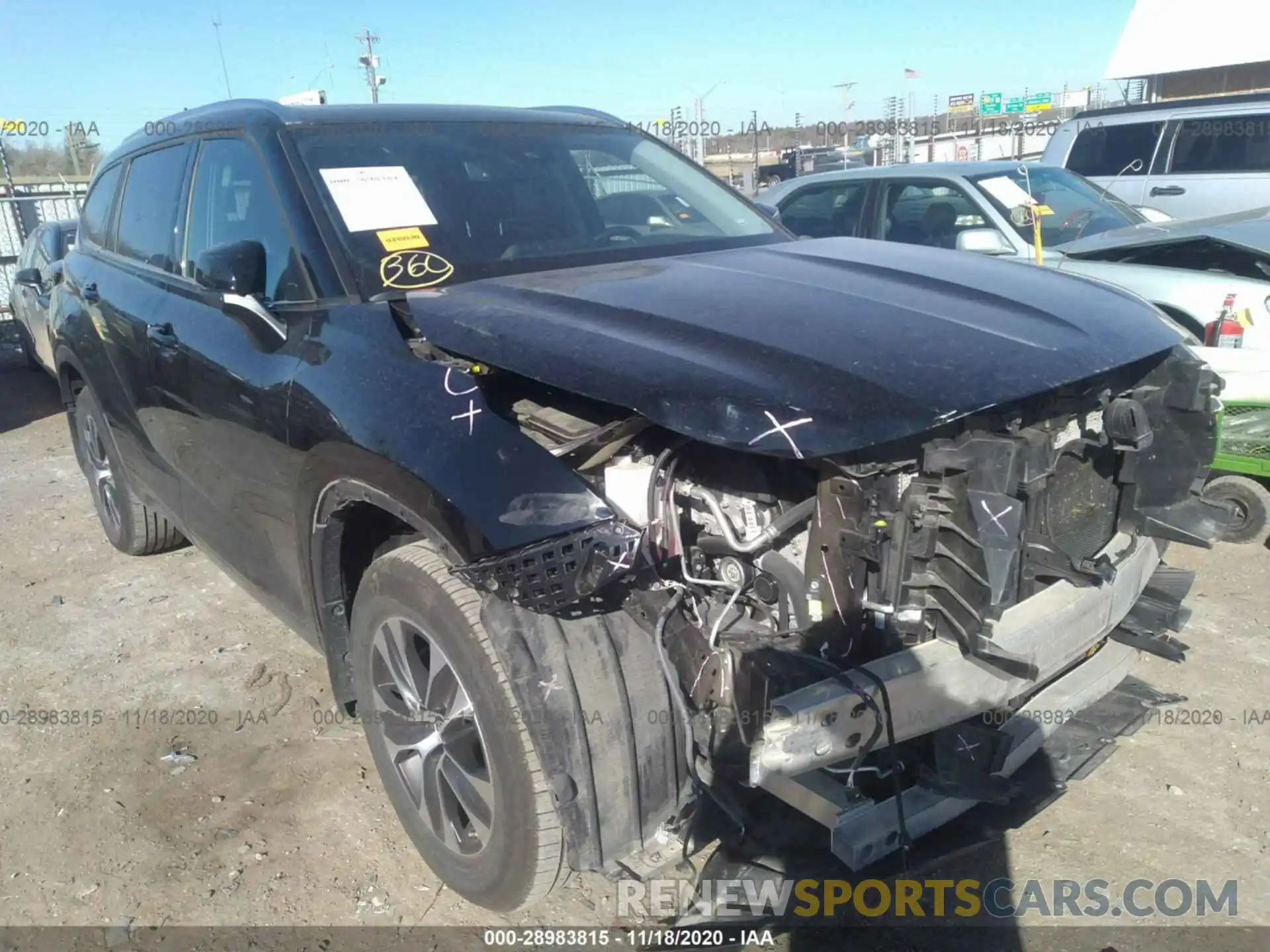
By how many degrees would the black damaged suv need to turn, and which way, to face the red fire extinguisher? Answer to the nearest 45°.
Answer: approximately 90° to its left

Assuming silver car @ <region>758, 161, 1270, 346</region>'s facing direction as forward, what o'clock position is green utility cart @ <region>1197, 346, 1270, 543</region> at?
The green utility cart is roughly at 1 o'clock from the silver car.

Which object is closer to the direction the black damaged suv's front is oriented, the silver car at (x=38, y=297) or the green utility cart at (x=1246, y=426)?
the green utility cart

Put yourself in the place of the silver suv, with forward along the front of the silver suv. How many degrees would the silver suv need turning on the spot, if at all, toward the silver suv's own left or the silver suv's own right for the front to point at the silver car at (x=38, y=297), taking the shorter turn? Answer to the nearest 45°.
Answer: approximately 135° to the silver suv's own right

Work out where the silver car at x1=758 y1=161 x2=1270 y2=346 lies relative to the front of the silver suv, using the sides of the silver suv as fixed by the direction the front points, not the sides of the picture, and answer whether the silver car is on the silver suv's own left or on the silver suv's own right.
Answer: on the silver suv's own right

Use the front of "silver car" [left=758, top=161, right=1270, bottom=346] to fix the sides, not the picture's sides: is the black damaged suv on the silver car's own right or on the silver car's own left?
on the silver car's own right

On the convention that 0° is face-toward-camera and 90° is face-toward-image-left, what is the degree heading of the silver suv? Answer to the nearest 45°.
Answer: approximately 270°
